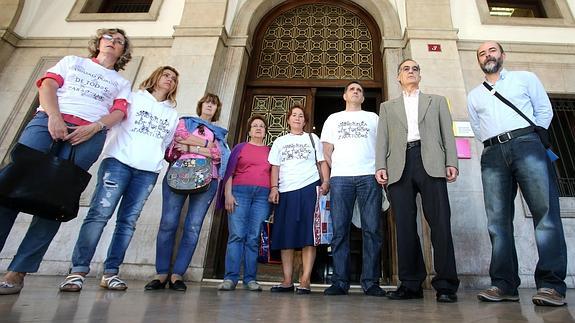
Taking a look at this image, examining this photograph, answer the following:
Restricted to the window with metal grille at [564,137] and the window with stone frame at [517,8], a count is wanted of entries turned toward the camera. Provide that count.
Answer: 2

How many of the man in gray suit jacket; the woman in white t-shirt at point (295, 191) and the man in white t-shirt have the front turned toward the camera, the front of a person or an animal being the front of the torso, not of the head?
3

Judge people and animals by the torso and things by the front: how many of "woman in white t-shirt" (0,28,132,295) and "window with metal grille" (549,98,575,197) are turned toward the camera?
2

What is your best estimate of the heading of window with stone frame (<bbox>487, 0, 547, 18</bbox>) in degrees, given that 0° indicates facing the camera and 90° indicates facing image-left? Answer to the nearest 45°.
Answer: approximately 0°

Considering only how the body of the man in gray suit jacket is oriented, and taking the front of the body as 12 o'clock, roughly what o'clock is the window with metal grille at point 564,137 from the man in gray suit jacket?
The window with metal grille is roughly at 7 o'clock from the man in gray suit jacket.

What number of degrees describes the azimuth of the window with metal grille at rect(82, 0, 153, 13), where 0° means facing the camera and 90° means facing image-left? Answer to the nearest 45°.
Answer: approximately 0°
